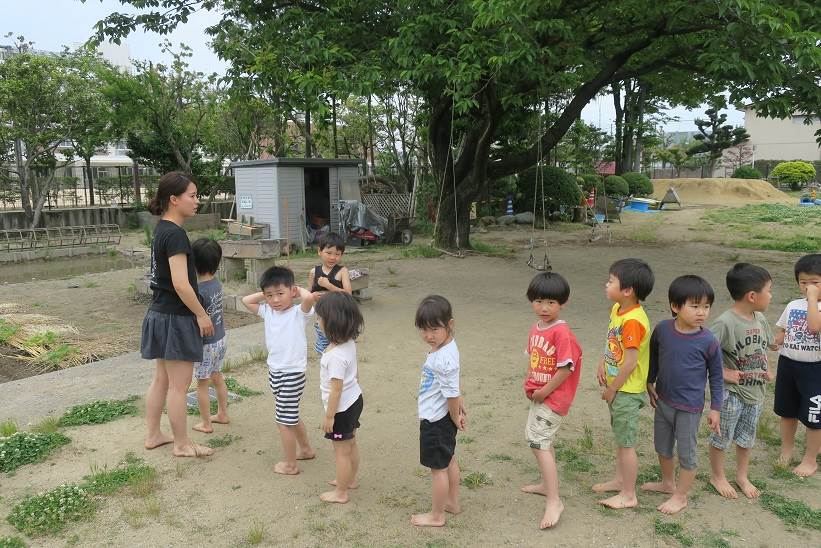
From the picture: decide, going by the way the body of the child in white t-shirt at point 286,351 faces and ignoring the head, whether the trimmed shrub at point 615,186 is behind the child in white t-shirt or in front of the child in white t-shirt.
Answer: behind

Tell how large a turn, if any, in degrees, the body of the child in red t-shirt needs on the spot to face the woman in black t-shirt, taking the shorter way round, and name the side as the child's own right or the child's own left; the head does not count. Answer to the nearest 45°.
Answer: approximately 45° to the child's own right

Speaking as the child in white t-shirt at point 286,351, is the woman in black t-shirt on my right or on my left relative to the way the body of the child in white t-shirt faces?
on my right

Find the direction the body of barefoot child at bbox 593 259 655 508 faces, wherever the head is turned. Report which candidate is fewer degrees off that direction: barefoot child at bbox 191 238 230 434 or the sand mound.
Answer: the barefoot child

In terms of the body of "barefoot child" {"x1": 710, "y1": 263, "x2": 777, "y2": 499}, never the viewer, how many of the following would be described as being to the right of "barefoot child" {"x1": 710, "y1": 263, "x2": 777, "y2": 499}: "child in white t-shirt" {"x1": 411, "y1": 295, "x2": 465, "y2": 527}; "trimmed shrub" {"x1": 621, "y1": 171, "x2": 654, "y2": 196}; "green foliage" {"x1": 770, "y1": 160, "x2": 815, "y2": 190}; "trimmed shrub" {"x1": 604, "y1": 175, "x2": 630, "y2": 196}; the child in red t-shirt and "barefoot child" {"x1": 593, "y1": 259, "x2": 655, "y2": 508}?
3

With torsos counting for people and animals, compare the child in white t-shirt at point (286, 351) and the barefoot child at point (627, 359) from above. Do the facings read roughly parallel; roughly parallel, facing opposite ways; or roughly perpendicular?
roughly perpendicular

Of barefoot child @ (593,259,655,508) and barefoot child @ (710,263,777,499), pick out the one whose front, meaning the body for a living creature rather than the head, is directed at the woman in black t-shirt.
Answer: barefoot child @ (593,259,655,508)

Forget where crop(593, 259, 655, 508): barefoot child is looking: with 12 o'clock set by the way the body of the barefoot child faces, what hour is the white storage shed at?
The white storage shed is roughly at 2 o'clock from the barefoot child.

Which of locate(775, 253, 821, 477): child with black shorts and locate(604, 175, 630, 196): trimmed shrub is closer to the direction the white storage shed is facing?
the child with black shorts

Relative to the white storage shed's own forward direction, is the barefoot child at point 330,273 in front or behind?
in front

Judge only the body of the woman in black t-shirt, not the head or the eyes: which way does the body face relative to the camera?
to the viewer's right

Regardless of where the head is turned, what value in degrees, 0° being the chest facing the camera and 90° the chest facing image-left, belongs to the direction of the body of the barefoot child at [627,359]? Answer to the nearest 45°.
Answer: approximately 90°
